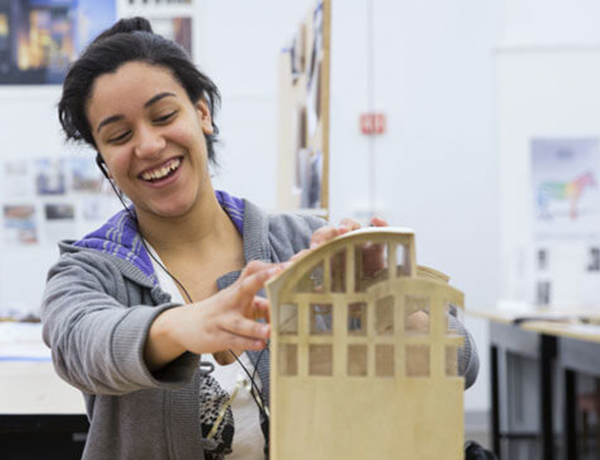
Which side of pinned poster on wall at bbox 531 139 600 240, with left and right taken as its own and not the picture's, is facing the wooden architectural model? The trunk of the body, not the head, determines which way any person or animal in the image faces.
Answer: front

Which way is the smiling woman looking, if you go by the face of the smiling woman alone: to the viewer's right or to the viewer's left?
to the viewer's right

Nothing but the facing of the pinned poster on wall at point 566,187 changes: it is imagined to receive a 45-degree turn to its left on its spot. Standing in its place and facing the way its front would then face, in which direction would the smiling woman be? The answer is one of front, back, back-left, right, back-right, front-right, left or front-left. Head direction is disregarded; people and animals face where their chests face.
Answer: front-right

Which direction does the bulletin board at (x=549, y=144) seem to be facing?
toward the camera

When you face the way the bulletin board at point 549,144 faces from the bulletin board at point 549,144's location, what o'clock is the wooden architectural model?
The wooden architectural model is roughly at 12 o'clock from the bulletin board.

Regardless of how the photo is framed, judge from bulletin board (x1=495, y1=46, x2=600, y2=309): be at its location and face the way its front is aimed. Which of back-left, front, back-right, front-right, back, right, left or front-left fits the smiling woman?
front
